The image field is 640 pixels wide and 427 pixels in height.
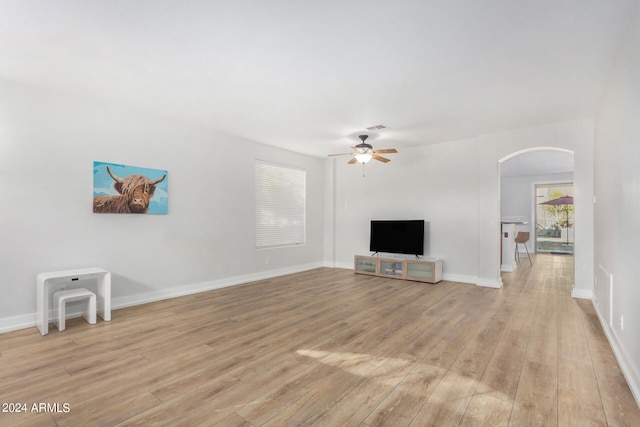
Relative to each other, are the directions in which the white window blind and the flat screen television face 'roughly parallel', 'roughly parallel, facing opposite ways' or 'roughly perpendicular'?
roughly perpendicular

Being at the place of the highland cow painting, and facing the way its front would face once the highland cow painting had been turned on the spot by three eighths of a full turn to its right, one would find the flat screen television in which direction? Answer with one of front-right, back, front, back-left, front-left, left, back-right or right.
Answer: back

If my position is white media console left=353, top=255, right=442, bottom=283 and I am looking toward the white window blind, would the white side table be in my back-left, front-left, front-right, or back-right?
front-left

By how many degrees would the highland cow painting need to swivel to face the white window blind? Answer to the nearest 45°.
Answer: approximately 45° to its left

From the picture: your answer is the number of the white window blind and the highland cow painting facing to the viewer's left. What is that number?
0

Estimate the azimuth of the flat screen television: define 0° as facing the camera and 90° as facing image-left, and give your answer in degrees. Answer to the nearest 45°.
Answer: approximately 45°

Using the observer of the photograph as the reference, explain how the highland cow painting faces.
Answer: facing the viewer and to the right of the viewer

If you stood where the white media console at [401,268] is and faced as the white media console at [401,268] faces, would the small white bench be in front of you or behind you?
in front

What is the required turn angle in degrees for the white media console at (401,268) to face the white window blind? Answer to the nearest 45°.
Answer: approximately 45° to its right

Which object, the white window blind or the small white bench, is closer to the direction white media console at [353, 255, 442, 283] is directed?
the small white bench

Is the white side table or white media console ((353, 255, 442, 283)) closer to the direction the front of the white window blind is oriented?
the white media console

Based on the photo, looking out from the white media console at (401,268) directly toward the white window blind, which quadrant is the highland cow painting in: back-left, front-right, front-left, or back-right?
front-left

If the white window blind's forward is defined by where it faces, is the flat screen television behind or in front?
in front

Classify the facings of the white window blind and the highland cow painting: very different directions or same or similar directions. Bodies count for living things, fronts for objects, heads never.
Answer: same or similar directions
